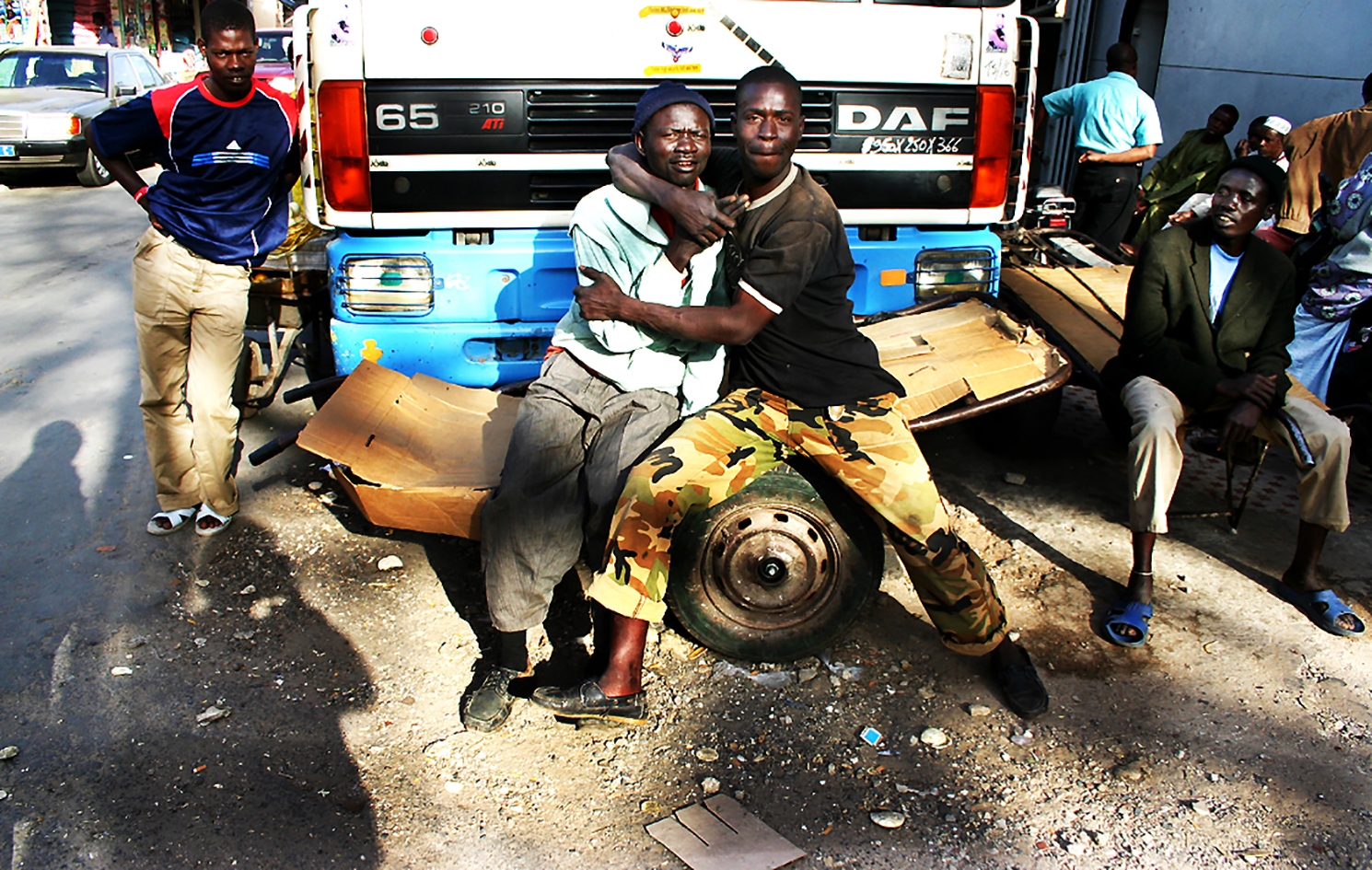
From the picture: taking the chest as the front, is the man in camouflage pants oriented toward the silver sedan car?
no

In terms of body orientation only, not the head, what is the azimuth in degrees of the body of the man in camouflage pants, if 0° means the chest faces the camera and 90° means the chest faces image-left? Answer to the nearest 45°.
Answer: approximately 45°

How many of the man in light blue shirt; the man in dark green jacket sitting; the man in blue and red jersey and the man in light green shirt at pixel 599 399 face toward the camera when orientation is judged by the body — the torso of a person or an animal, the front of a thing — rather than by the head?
3

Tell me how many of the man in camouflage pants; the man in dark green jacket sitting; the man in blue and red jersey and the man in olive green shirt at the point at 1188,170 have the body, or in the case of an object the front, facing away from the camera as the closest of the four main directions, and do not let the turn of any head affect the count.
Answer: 0

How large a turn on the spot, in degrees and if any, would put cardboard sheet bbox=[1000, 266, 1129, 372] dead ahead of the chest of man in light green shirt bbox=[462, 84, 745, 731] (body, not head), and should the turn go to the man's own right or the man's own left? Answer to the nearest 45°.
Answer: approximately 135° to the man's own left

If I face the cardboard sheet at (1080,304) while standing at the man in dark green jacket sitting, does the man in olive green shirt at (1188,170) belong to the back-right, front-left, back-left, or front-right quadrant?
front-right

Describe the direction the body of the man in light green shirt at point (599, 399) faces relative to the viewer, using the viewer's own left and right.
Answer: facing the viewer

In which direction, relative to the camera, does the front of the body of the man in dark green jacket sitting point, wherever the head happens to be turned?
toward the camera

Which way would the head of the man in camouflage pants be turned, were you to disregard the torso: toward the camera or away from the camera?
toward the camera

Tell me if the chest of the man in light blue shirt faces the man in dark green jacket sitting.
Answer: no

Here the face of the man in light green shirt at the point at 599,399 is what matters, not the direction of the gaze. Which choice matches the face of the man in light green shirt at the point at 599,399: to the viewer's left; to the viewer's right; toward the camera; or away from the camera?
toward the camera

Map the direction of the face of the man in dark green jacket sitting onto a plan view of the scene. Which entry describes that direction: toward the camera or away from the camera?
toward the camera

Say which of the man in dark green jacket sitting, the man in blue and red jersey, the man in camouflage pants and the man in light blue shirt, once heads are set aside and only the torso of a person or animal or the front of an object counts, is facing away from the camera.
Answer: the man in light blue shirt

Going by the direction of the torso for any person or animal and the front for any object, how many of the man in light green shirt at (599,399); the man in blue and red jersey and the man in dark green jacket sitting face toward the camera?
3

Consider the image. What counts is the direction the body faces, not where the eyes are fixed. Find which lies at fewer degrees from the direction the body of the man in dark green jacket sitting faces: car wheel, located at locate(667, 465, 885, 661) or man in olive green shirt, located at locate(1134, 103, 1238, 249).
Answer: the car wheel

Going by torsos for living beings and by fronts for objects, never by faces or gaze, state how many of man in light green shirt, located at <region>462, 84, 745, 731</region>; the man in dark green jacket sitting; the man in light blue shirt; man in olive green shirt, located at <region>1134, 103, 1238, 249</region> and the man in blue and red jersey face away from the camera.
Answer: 1

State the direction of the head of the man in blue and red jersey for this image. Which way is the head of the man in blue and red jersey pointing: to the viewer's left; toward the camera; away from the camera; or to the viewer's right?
toward the camera

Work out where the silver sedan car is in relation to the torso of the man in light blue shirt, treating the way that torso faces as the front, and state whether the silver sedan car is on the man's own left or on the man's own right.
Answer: on the man's own left

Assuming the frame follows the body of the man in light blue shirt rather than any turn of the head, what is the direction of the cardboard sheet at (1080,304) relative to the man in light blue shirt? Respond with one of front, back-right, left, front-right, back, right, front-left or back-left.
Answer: back
